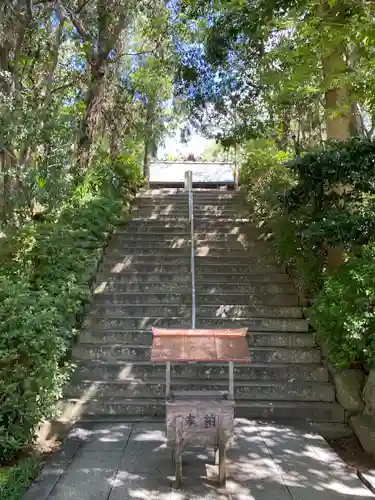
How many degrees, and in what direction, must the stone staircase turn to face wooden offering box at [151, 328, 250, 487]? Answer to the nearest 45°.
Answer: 0° — it already faces it

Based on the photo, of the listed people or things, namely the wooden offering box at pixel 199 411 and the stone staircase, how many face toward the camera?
2

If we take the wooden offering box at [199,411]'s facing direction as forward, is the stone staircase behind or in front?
behind

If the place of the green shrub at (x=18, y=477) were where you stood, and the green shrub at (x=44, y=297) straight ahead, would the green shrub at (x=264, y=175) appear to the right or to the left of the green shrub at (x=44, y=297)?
right

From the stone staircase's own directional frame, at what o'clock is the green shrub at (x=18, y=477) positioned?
The green shrub is roughly at 1 o'clock from the stone staircase.

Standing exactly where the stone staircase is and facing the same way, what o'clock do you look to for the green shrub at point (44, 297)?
The green shrub is roughly at 2 o'clock from the stone staircase.

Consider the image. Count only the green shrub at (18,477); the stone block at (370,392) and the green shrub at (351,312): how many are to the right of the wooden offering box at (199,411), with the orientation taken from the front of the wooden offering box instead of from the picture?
1

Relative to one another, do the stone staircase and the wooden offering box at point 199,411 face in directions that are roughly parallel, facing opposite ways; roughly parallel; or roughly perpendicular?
roughly parallel

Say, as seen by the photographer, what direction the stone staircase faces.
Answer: facing the viewer

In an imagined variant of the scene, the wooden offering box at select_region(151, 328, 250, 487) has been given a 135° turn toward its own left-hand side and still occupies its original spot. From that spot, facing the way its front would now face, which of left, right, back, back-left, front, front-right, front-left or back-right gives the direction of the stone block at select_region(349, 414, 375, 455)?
front

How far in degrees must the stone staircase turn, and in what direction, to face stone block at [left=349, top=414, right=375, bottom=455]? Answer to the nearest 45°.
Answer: approximately 45° to its left

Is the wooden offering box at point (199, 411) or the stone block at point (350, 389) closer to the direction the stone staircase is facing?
the wooden offering box
